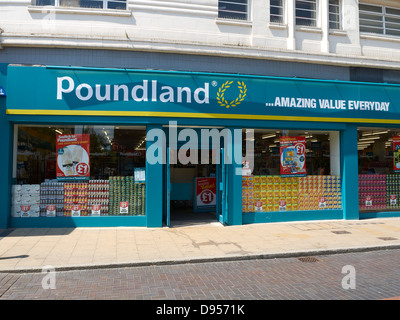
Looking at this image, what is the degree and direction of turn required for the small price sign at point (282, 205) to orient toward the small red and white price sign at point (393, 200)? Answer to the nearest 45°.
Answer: approximately 135° to its left

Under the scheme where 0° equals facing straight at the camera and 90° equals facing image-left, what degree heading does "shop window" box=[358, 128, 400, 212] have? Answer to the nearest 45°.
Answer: approximately 0°

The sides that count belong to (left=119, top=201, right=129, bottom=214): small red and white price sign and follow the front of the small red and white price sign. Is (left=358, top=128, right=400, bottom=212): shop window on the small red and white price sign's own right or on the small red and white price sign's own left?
on the small red and white price sign's own left

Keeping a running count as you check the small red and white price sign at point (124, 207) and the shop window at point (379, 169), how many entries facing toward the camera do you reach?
2

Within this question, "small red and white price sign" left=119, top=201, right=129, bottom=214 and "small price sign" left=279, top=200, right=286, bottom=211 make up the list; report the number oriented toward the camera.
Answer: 2

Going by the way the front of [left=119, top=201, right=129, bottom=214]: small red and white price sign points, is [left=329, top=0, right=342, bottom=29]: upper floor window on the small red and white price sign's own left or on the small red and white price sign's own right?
on the small red and white price sign's own left

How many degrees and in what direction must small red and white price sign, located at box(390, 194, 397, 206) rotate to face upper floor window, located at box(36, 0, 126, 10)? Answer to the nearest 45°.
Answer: approximately 45° to its right

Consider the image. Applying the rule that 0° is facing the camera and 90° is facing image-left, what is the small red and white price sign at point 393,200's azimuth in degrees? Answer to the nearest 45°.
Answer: approximately 0°

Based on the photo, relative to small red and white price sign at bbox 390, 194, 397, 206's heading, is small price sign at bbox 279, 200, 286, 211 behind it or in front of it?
in front
